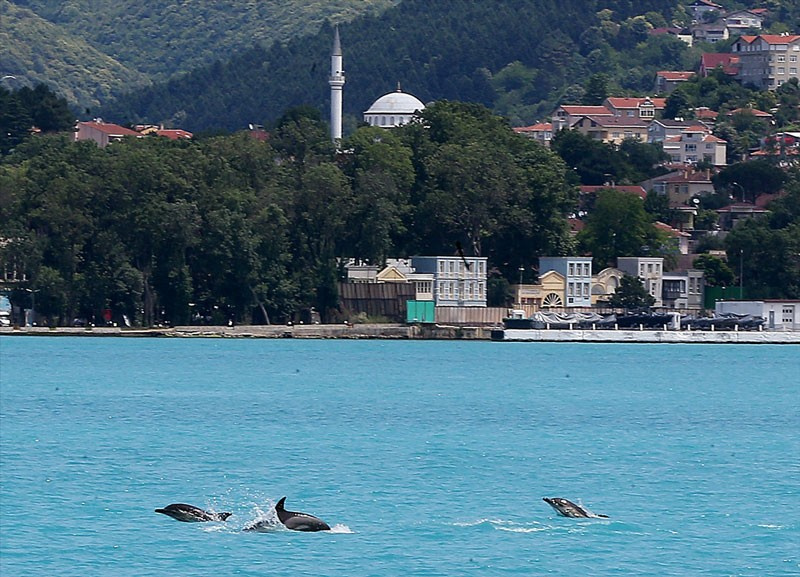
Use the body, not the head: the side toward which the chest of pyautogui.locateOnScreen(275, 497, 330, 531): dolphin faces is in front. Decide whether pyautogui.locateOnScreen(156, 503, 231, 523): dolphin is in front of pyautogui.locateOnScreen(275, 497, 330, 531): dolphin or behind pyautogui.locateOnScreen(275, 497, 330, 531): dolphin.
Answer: behind

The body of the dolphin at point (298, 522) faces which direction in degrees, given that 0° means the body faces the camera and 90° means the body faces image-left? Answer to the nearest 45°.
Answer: approximately 270°

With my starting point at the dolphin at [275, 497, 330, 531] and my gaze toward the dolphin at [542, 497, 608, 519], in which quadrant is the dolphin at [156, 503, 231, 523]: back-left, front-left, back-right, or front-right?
back-left

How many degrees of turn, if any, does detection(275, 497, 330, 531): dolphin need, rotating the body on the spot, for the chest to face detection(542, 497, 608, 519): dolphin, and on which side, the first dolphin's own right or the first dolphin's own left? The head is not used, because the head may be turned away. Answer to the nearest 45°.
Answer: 0° — it already faces it
